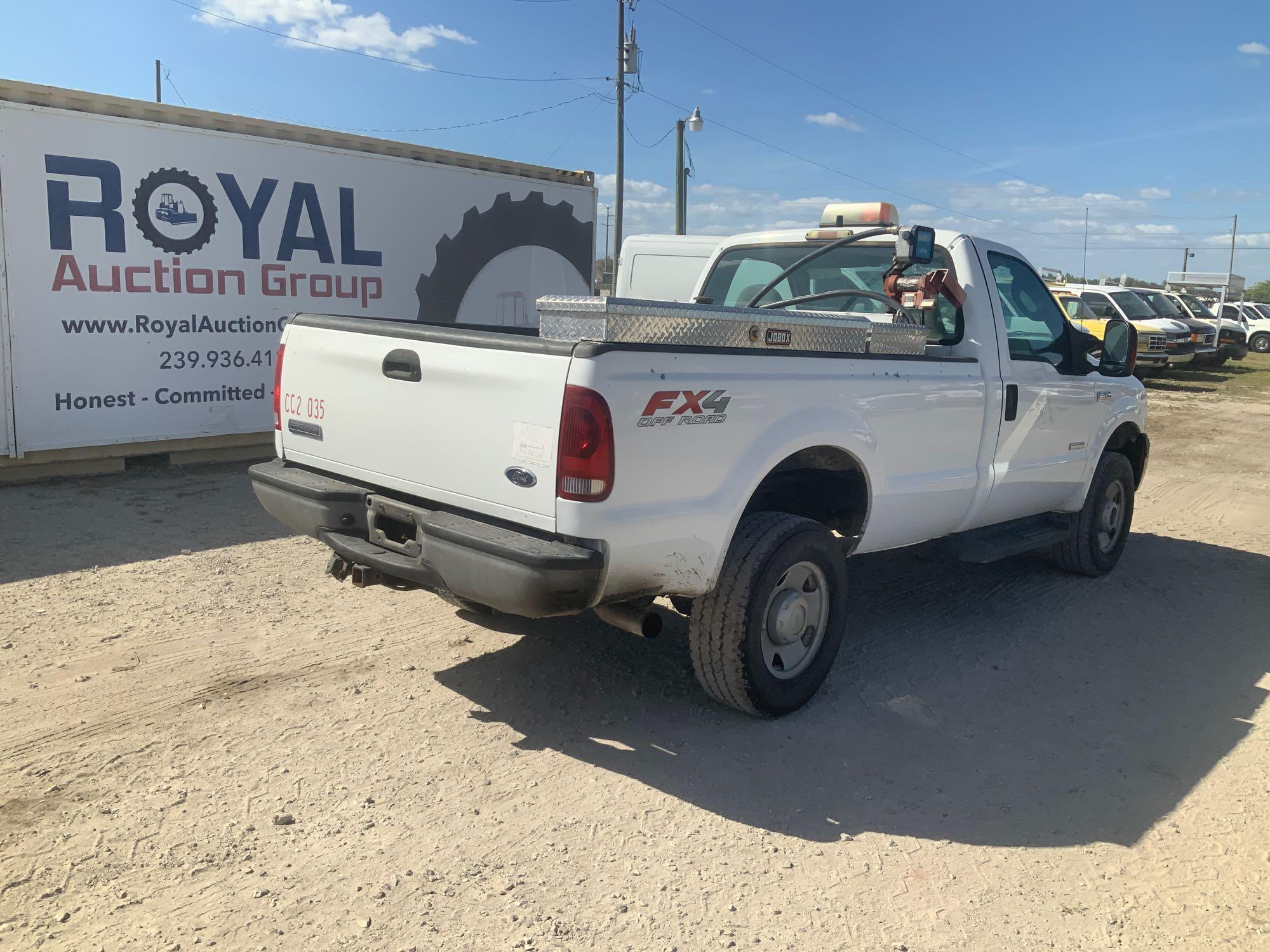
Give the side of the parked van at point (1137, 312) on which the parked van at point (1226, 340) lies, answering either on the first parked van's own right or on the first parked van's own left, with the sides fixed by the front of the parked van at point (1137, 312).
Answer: on the first parked van's own left

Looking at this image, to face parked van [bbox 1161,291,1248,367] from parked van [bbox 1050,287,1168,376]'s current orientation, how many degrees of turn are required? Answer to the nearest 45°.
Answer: approximately 135° to its left

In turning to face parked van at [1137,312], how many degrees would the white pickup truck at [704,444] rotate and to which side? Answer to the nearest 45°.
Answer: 0° — it already faces it

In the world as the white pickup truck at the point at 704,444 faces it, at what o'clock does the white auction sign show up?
The white auction sign is roughly at 9 o'clock from the white pickup truck.
